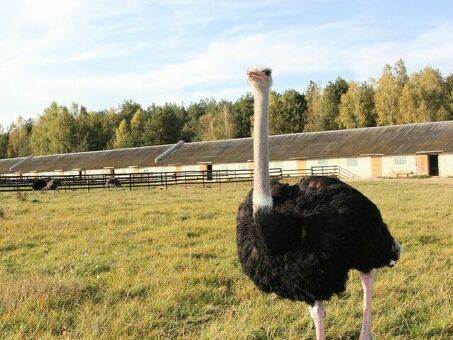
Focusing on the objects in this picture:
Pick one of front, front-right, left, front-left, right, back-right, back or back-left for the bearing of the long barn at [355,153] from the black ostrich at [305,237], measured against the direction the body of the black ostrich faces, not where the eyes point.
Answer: back-right

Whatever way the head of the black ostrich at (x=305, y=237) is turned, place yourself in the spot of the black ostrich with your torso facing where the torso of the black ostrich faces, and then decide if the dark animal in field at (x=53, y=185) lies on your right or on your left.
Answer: on your right

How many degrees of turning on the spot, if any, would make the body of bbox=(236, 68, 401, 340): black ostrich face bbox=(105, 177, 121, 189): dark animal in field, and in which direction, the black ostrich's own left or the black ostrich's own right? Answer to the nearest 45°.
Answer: approximately 90° to the black ostrich's own right

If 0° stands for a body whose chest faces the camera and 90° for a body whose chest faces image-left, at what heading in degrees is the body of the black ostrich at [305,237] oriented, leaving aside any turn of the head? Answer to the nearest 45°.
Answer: approximately 45°

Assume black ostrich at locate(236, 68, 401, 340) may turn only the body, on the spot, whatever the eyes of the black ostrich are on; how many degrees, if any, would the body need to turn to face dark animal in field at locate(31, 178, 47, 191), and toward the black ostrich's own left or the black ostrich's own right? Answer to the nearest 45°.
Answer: approximately 90° to the black ostrich's own right
